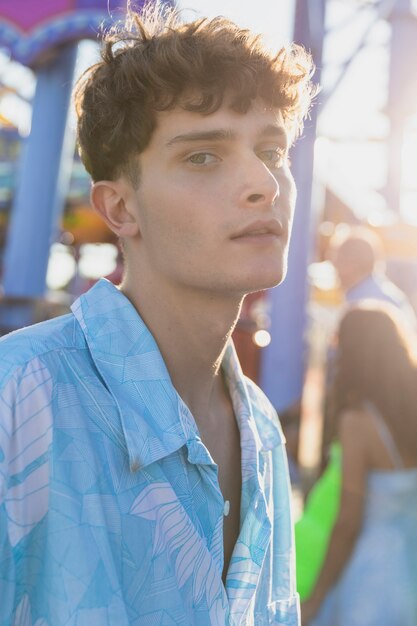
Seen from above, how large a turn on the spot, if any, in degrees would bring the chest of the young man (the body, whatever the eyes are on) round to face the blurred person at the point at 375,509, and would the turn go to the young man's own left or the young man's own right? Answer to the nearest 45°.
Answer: approximately 90° to the young man's own left

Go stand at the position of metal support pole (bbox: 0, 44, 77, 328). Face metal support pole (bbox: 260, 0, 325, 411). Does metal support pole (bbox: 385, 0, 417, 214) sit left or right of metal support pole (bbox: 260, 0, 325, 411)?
left

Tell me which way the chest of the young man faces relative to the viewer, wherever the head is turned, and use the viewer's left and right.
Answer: facing the viewer and to the right of the viewer

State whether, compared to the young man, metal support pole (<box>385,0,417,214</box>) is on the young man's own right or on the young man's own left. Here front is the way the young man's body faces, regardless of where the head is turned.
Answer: on the young man's own left

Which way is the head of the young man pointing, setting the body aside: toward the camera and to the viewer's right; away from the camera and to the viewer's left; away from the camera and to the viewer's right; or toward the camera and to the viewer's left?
toward the camera and to the viewer's right

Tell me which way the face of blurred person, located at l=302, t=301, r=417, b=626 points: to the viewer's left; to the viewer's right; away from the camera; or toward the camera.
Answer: away from the camera

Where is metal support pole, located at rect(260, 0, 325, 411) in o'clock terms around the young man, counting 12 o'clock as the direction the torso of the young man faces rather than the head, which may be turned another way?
The metal support pole is roughly at 8 o'clock from the young man.

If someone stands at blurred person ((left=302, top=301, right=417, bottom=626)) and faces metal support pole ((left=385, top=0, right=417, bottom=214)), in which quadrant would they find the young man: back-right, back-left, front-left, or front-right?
back-left

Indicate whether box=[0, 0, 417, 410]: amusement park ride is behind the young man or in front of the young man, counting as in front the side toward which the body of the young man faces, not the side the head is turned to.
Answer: behind

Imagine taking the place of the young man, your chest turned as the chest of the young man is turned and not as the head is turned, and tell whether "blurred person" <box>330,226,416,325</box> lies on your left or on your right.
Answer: on your left
